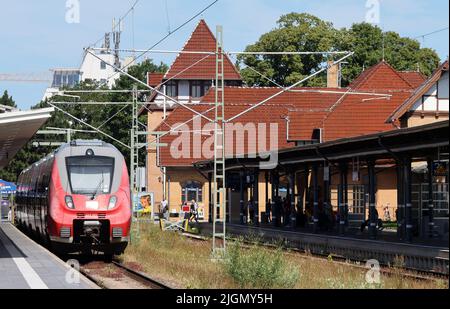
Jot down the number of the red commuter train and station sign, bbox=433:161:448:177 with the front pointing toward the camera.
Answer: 2

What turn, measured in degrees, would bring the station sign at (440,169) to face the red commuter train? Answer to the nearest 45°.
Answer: approximately 45° to its right

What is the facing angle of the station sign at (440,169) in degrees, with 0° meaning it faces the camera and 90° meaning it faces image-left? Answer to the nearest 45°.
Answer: approximately 0°

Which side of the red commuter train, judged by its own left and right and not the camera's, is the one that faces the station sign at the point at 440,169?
left

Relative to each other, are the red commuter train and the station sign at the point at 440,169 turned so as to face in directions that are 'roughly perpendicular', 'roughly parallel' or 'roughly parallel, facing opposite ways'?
roughly parallel

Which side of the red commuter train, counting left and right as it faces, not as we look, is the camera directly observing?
front
